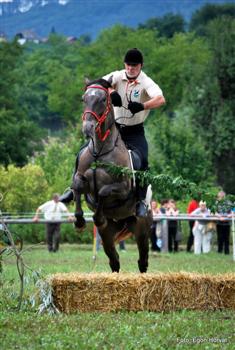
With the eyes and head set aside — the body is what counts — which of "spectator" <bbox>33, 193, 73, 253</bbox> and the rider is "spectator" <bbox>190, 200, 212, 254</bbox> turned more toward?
the rider

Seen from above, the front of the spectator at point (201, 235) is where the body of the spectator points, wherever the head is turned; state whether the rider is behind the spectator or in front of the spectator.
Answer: in front

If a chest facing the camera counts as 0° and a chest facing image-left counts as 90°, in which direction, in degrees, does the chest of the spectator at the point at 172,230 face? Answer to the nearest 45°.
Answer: approximately 0°

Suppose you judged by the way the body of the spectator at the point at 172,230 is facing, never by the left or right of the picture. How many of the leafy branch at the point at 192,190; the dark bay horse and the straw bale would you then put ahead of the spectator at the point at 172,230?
3

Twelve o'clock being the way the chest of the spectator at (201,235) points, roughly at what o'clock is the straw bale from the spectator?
The straw bale is roughly at 12 o'clock from the spectator.

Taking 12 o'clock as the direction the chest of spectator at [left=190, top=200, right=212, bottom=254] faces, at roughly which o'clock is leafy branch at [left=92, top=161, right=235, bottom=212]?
The leafy branch is roughly at 12 o'clock from the spectator.

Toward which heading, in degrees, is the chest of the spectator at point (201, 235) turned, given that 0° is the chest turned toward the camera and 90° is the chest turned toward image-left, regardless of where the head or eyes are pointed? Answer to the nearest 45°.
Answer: approximately 0°

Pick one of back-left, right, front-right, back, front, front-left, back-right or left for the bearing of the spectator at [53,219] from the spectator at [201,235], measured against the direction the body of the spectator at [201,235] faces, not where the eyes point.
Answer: right

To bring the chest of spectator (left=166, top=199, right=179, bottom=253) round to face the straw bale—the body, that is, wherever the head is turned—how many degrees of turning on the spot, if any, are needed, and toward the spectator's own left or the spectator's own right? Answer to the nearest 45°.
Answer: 0° — they already face it

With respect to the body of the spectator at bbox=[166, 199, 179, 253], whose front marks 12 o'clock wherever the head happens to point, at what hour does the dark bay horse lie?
The dark bay horse is roughly at 12 o'clock from the spectator.

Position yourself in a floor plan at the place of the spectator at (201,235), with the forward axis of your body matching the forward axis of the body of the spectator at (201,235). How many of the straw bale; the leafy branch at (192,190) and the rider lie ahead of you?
3

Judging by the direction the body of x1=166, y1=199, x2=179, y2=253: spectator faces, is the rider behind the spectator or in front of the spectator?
in front
